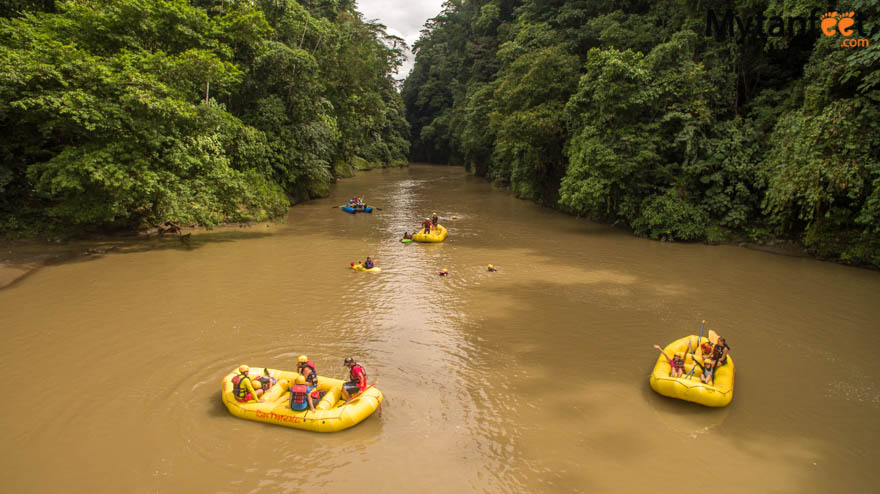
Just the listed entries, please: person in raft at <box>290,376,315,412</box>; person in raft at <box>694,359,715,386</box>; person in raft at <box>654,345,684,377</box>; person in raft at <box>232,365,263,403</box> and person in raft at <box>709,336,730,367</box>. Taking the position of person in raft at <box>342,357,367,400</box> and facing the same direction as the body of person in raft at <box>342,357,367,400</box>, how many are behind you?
3

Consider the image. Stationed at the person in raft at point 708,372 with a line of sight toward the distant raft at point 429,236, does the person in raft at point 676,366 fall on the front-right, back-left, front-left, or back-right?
front-left

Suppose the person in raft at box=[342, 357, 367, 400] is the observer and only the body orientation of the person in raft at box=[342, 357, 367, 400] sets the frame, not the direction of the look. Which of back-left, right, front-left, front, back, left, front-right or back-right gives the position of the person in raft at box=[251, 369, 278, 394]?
front

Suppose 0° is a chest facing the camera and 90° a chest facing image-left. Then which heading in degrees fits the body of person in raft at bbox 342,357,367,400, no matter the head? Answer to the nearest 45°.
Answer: approximately 90°

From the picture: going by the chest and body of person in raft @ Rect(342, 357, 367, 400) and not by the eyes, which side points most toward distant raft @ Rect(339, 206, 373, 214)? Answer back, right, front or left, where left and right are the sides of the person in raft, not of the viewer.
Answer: right

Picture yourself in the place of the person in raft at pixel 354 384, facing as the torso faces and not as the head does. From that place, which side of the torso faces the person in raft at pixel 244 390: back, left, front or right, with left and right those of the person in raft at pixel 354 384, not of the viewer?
front

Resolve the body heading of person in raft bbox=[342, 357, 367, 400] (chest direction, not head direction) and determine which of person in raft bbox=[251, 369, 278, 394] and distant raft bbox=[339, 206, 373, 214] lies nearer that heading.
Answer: the person in raft

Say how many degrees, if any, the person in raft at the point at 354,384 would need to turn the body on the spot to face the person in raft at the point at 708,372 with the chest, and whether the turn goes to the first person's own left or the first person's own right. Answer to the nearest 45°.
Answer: approximately 180°

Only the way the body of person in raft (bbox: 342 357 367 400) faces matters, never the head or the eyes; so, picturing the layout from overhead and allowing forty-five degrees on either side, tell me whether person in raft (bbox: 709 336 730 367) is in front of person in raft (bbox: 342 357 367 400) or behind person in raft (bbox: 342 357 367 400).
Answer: behind

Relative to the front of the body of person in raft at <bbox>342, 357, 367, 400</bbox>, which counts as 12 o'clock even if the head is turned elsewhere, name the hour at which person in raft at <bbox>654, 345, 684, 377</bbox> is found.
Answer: person in raft at <bbox>654, 345, 684, 377</bbox> is roughly at 6 o'clock from person in raft at <bbox>342, 357, 367, 400</bbox>.

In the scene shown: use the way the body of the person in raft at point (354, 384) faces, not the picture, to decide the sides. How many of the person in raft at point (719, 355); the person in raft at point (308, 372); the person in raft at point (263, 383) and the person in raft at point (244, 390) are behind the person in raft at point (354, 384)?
1

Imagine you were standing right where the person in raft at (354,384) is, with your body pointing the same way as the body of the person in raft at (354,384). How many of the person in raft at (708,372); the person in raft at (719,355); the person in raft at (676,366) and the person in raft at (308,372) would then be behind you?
3

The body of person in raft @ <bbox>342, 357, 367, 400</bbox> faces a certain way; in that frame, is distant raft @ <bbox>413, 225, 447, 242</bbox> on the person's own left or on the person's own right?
on the person's own right

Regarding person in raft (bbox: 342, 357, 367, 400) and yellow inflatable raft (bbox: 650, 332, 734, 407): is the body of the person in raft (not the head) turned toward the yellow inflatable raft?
no

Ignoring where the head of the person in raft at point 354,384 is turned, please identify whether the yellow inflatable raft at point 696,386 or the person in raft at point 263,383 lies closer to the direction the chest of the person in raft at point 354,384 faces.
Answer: the person in raft

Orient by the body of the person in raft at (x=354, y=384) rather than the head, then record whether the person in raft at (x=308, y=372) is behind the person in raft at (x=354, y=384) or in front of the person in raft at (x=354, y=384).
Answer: in front
